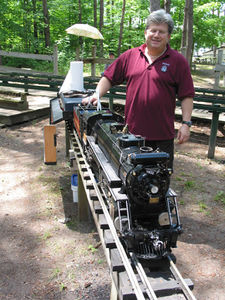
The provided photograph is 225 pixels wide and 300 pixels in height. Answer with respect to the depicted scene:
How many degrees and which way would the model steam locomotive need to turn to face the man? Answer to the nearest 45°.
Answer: approximately 135° to its left

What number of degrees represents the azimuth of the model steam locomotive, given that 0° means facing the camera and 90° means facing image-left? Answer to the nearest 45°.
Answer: approximately 315°
